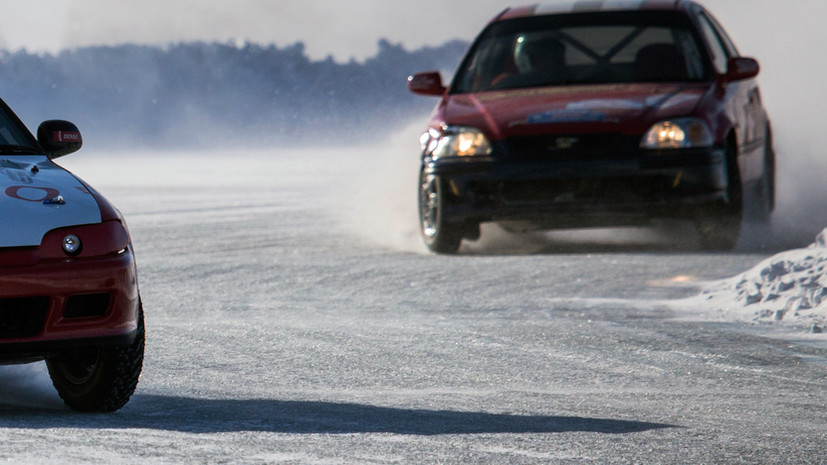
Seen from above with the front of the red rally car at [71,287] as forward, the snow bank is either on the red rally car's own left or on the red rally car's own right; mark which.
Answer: on the red rally car's own left

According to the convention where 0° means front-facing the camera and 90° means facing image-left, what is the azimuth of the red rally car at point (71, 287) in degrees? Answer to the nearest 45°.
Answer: approximately 315°

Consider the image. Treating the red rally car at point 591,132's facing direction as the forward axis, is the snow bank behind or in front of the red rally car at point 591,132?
in front

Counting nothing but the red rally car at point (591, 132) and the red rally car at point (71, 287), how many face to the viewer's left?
0
